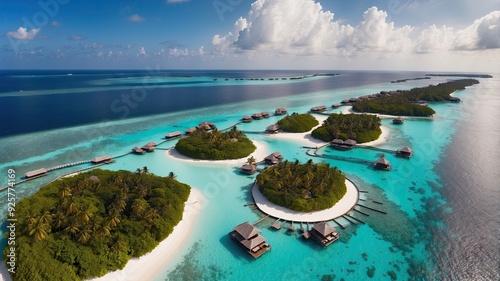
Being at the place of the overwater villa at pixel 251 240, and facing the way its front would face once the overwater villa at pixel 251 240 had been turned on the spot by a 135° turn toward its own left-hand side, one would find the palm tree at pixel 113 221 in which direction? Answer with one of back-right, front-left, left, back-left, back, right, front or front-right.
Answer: left

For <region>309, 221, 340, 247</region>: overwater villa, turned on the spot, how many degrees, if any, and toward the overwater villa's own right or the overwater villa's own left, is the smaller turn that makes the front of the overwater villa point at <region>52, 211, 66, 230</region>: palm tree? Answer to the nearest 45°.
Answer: approximately 135° to the overwater villa's own right

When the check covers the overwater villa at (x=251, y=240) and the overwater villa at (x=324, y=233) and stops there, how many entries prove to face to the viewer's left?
0

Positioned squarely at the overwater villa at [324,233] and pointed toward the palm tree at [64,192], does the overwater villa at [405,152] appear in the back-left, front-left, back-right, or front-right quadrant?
back-right

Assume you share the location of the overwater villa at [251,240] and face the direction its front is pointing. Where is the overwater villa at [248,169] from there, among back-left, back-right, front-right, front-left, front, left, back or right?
back-left

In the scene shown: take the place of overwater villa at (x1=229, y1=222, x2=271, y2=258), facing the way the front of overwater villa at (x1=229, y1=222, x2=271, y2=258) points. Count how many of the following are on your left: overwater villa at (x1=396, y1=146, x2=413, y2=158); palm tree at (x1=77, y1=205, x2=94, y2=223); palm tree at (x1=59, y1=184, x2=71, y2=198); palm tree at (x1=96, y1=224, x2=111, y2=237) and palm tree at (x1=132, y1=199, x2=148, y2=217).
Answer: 1

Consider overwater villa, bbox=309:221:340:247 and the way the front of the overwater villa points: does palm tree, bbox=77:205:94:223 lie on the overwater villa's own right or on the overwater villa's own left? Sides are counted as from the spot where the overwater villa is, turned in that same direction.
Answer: on the overwater villa's own right

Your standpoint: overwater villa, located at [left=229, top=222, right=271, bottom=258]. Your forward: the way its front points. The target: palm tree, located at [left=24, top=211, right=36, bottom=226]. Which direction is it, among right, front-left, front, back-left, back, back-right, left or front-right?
back-right

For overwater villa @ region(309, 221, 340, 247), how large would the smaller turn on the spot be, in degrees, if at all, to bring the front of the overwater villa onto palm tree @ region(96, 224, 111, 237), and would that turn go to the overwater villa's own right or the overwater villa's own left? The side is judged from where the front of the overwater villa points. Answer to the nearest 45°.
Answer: approximately 90° to the overwater villa's own right

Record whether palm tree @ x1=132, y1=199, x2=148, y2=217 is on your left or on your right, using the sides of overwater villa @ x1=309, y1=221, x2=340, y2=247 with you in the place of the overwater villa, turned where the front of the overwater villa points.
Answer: on your right

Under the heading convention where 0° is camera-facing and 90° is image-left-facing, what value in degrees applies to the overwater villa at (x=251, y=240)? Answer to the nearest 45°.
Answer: approximately 315°

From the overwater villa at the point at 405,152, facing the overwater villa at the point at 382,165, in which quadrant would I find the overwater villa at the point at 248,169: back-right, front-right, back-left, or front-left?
front-right
